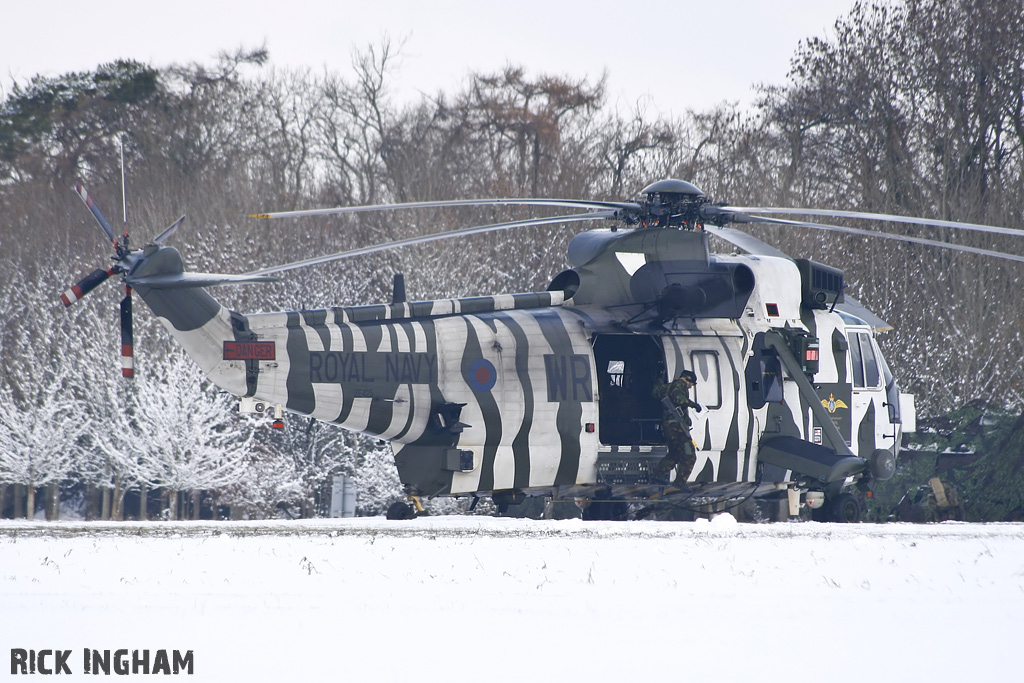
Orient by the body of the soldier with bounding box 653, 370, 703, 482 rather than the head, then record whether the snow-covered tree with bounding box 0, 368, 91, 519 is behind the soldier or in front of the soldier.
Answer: behind

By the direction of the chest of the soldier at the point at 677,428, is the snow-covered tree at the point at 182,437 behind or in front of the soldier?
behind

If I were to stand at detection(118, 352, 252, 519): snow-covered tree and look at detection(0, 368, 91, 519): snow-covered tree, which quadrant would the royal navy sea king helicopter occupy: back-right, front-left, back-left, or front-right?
back-left
